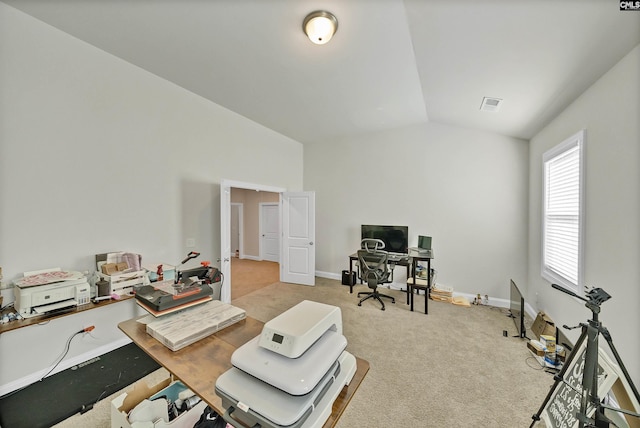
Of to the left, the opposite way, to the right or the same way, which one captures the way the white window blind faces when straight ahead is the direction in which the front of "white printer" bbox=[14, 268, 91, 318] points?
the opposite way

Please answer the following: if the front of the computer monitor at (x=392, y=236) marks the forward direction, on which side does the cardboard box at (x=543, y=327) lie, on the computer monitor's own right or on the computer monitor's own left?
on the computer monitor's own left

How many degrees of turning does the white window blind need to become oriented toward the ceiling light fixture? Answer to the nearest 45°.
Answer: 0° — it already faces it

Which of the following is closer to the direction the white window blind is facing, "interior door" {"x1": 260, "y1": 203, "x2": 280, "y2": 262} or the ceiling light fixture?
the ceiling light fixture

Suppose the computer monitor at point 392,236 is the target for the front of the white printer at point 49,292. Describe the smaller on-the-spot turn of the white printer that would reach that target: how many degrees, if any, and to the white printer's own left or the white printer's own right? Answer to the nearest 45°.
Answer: approximately 45° to the white printer's own left

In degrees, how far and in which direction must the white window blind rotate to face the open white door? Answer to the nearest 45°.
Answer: approximately 45° to its right

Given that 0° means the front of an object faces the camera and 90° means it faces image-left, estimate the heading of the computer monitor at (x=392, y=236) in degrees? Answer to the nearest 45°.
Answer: approximately 0°

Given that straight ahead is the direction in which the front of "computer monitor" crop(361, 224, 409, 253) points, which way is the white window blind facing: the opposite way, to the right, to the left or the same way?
to the right

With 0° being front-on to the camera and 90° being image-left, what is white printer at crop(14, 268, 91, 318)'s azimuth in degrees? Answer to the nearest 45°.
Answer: approximately 315°
